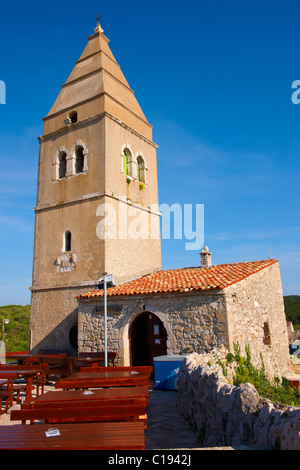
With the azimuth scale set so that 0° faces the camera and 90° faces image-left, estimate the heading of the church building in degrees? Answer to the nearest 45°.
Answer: approximately 45°

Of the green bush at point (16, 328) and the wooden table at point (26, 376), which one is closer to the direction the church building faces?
the wooden table

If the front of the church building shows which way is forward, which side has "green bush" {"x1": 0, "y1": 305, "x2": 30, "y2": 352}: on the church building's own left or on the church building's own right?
on the church building's own right

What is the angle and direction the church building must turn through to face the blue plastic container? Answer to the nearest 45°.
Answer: approximately 45° to its left
